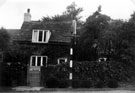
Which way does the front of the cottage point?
toward the camera

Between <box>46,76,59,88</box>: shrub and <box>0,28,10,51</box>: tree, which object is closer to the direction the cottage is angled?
the shrub

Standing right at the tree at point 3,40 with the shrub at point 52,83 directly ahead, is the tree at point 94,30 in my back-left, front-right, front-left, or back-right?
front-left

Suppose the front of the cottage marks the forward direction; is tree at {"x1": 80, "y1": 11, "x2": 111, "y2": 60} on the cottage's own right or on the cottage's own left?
on the cottage's own left

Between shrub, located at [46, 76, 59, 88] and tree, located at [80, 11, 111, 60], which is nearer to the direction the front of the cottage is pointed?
the shrub

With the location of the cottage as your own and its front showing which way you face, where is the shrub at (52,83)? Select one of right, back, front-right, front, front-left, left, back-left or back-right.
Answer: front

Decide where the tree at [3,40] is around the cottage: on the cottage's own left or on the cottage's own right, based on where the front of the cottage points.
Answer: on the cottage's own right

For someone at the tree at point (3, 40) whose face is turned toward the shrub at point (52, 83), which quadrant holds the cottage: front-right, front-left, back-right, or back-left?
front-left
